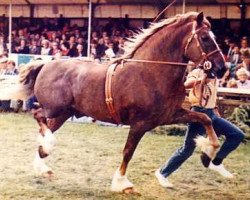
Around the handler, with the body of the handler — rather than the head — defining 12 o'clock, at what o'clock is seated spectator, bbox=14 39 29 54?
The seated spectator is roughly at 8 o'clock from the handler.

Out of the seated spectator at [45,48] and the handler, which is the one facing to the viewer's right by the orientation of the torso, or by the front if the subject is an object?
the handler

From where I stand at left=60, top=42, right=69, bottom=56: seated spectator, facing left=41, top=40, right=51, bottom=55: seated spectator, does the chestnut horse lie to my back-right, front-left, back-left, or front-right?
back-left

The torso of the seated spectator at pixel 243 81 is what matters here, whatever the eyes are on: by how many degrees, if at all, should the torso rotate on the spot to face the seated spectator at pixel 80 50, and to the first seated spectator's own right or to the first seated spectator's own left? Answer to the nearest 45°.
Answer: approximately 135° to the first seated spectator's own right

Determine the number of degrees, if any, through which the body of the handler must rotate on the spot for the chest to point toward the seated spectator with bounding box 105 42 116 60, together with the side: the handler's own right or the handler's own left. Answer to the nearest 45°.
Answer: approximately 90° to the handler's own left

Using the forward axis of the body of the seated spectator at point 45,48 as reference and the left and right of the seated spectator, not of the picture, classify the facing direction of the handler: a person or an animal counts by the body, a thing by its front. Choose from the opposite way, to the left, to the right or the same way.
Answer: to the left

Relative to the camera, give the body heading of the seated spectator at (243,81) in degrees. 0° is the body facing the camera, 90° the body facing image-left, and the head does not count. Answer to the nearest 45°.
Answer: approximately 0°

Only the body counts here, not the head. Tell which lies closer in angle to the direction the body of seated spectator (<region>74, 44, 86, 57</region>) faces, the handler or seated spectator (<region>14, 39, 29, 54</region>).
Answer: the handler

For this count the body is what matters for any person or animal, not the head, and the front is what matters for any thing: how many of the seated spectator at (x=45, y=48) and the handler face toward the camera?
1

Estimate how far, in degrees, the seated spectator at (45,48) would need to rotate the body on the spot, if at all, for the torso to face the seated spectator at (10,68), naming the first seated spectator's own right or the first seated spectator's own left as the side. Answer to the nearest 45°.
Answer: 0° — they already face them

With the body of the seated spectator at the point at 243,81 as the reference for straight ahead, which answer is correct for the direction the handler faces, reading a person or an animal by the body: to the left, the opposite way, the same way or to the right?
to the left

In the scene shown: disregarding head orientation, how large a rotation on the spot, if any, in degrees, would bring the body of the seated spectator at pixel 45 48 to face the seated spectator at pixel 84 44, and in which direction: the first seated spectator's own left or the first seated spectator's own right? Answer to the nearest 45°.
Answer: approximately 45° to the first seated spectator's own left

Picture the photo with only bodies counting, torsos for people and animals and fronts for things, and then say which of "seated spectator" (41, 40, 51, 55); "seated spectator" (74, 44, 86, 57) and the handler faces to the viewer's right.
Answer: the handler

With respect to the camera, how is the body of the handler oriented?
to the viewer's right
